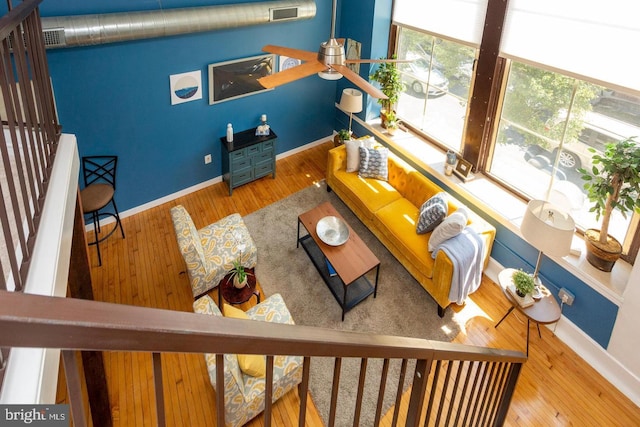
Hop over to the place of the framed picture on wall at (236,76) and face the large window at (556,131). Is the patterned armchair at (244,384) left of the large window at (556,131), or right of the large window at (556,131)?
right

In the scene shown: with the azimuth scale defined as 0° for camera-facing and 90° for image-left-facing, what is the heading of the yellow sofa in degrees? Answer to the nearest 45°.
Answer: approximately 45°

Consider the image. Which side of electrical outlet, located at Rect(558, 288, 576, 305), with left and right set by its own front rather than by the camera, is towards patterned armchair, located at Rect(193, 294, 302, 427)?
front

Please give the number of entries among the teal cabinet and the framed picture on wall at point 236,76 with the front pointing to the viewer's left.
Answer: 0

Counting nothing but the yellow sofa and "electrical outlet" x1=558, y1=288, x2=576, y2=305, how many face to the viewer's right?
0

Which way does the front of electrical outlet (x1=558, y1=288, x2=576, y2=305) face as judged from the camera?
facing the viewer and to the left of the viewer

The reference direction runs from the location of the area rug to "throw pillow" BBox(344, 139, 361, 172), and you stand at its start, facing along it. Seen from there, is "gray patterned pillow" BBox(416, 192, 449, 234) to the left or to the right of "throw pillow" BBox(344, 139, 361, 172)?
right

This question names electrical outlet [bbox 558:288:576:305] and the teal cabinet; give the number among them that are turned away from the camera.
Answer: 0

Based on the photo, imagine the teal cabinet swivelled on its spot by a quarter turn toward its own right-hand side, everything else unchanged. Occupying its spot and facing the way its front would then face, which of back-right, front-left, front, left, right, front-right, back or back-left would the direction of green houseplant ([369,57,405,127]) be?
back-left

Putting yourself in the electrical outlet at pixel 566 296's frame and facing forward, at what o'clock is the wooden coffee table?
The wooden coffee table is roughly at 1 o'clock from the electrical outlet.

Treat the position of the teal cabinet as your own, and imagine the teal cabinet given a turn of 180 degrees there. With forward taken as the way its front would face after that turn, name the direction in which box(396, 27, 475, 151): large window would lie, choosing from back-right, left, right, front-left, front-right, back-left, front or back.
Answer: back-right
